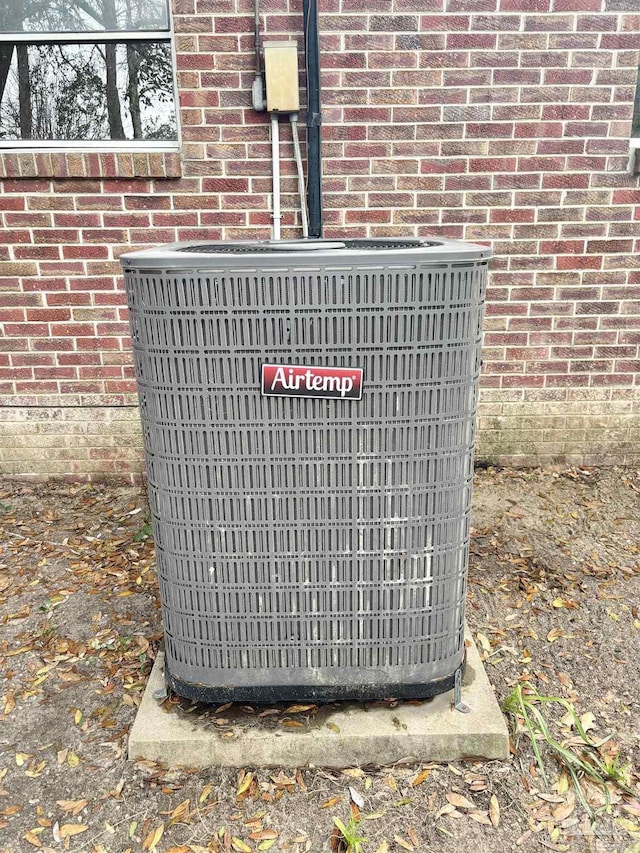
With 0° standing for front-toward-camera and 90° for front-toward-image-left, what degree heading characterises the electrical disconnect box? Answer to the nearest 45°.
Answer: approximately 0°

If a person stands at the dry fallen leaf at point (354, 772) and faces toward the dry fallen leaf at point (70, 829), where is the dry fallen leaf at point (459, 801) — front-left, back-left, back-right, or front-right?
back-left

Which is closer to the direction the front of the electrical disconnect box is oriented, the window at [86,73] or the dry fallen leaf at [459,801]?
the dry fallen leaf

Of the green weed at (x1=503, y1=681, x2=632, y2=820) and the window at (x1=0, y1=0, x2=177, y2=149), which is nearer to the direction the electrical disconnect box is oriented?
the green weed

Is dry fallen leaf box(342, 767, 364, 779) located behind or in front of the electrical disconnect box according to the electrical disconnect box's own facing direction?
in front

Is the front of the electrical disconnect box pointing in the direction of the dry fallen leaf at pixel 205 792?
yes

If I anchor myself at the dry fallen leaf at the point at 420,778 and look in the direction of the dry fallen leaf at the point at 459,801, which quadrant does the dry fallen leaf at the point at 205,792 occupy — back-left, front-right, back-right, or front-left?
back-right

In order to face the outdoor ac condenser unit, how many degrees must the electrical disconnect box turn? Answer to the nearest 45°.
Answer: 0° — it already faces it

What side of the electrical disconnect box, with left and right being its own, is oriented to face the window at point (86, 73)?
right

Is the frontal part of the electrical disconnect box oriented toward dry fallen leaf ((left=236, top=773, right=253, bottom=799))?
yes
